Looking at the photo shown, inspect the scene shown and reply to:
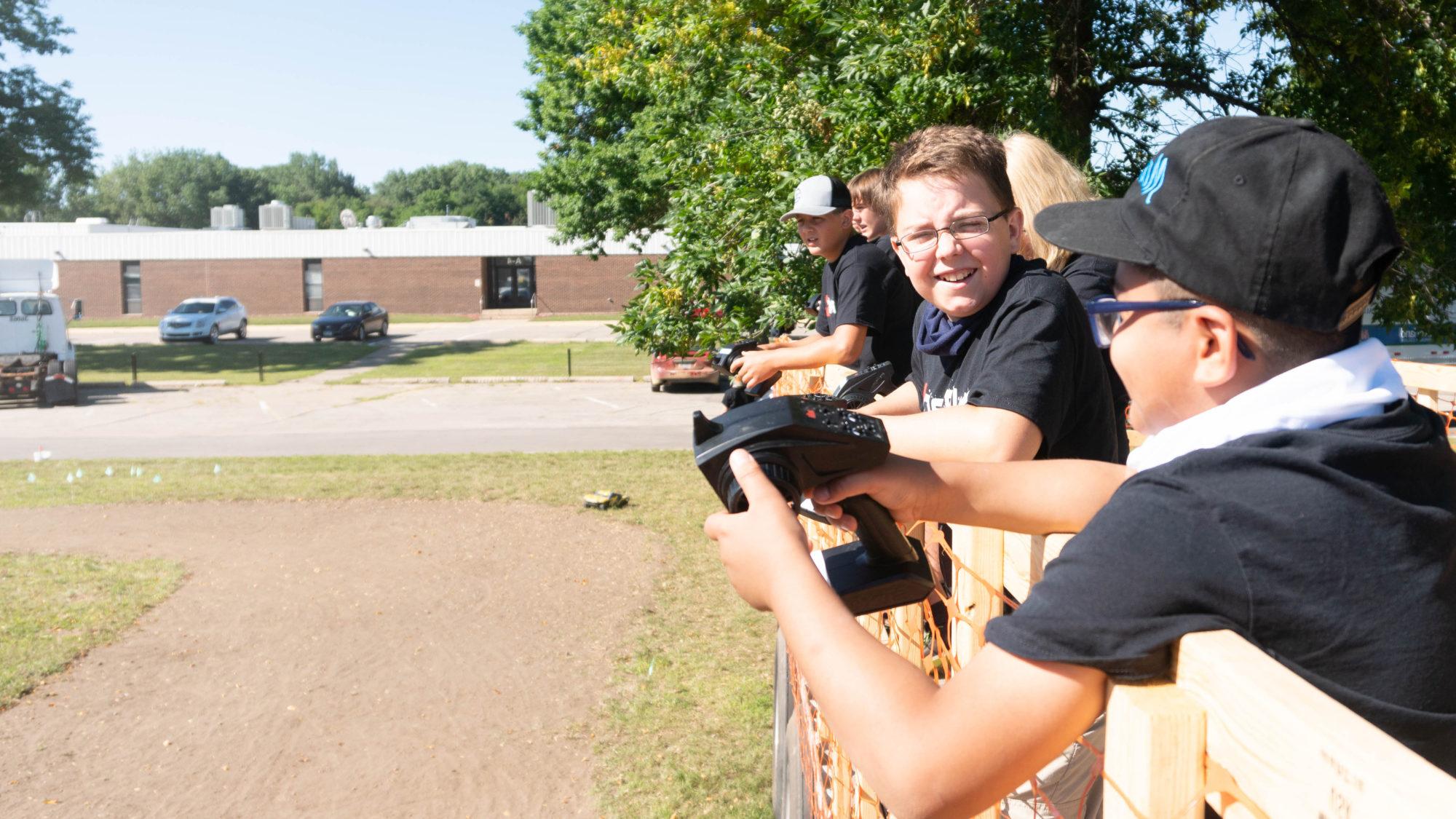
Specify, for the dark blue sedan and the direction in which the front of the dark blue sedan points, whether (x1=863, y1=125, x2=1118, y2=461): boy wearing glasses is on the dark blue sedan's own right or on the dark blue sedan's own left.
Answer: on the dark blue sedan's own left

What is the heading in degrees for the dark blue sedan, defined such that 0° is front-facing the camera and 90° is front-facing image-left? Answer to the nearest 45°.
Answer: approximately 45°

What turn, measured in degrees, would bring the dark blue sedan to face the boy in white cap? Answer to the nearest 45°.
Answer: approximately 45° to its left

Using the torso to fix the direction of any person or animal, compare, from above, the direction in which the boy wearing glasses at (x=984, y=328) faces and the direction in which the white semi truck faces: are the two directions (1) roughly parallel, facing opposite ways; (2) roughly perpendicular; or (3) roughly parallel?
roughly perpendicular

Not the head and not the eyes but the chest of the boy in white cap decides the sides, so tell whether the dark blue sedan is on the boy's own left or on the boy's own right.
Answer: on the boy's own right
